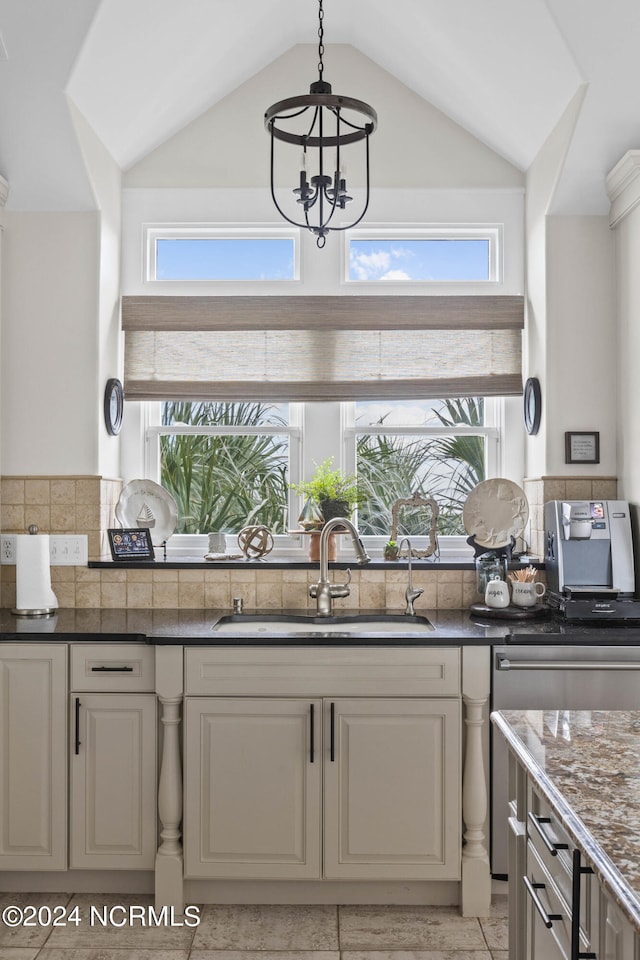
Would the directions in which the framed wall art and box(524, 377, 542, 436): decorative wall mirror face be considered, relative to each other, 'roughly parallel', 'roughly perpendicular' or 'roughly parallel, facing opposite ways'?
roughly perpendicular

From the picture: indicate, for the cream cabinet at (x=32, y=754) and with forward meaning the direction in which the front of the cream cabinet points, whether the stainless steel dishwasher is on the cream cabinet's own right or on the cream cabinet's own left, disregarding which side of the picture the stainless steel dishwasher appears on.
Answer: on the cream cabinet's own left

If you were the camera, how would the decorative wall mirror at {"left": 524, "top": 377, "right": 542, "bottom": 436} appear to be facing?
facing to the left of the viewer

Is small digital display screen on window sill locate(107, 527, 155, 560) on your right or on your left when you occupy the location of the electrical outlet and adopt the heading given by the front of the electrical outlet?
on your left

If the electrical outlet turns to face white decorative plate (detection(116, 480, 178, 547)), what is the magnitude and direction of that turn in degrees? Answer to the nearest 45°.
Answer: approximately 90° to its left

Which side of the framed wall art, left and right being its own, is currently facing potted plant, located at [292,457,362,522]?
right
